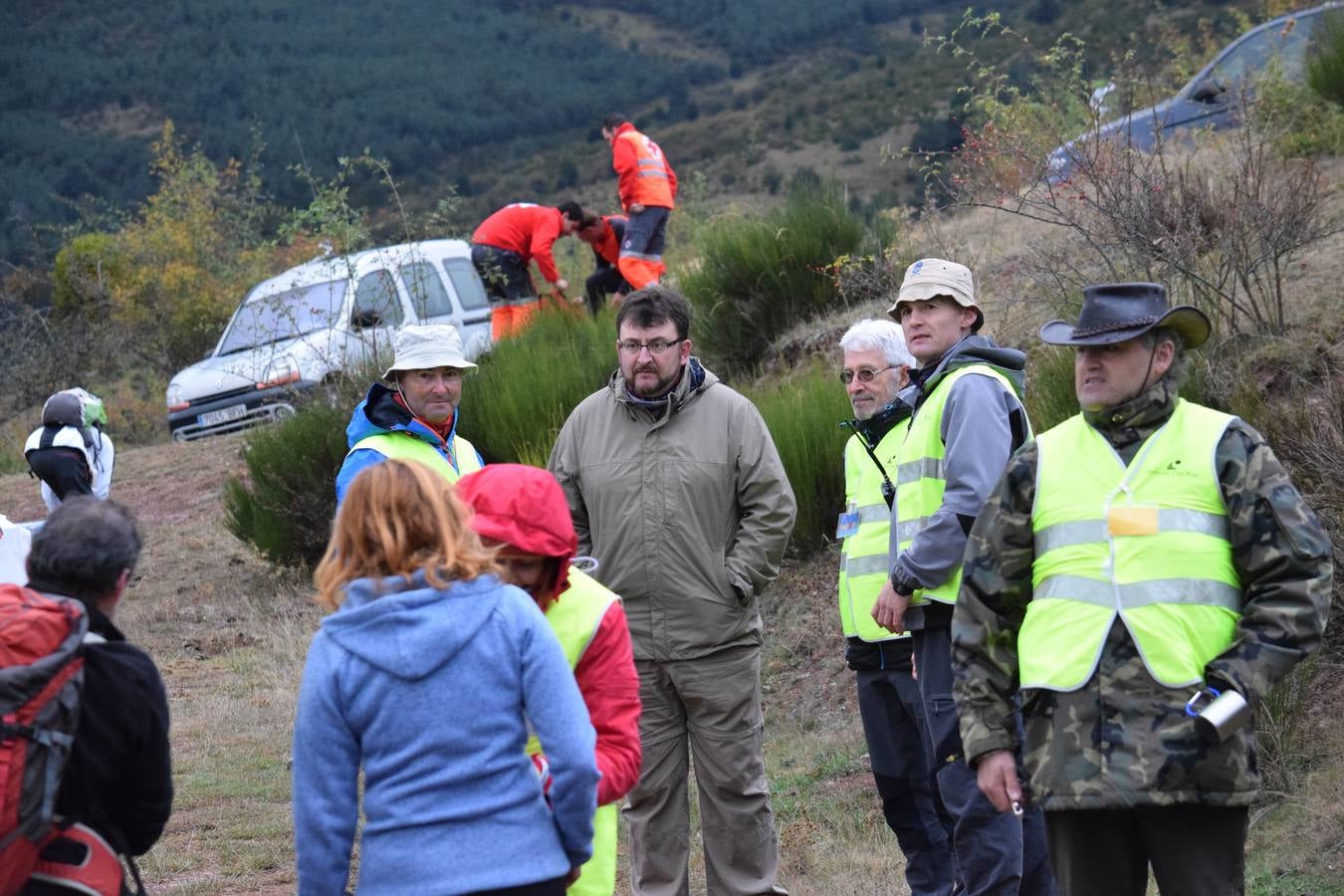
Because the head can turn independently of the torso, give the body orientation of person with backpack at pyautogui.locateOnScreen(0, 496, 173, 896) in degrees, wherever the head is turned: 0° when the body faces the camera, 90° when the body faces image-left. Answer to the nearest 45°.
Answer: approximately 225°

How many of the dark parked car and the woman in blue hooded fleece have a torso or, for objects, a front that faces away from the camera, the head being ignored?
1

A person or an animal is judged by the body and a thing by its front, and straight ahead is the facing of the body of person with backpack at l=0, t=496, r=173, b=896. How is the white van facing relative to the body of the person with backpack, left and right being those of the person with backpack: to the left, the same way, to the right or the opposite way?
the opposite way

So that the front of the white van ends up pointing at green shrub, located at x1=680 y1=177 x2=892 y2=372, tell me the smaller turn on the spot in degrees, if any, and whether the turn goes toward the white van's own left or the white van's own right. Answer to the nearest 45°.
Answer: approximately 90° to the white van's own left

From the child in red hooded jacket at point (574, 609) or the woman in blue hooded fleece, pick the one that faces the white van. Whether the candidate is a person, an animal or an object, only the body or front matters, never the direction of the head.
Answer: the woman in blue hooded fleece

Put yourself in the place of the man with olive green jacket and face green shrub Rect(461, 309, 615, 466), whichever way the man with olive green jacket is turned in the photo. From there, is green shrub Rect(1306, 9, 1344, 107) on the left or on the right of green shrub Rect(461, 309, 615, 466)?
right

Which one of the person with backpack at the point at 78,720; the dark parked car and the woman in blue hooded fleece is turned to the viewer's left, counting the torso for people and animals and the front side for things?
the dark parked car

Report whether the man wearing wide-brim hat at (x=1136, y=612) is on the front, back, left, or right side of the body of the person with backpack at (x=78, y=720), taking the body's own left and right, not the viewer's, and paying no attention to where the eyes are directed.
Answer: right

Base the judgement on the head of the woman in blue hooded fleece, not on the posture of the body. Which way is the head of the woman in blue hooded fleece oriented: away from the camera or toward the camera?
away from the camera

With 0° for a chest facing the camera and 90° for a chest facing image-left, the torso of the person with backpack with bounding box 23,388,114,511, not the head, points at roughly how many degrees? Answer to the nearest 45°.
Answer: approximately 180°

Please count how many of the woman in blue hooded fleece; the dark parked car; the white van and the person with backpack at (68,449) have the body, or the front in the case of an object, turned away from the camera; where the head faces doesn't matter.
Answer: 2

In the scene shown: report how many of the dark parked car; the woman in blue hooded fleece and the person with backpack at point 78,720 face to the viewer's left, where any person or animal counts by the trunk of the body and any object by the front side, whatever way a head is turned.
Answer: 1
